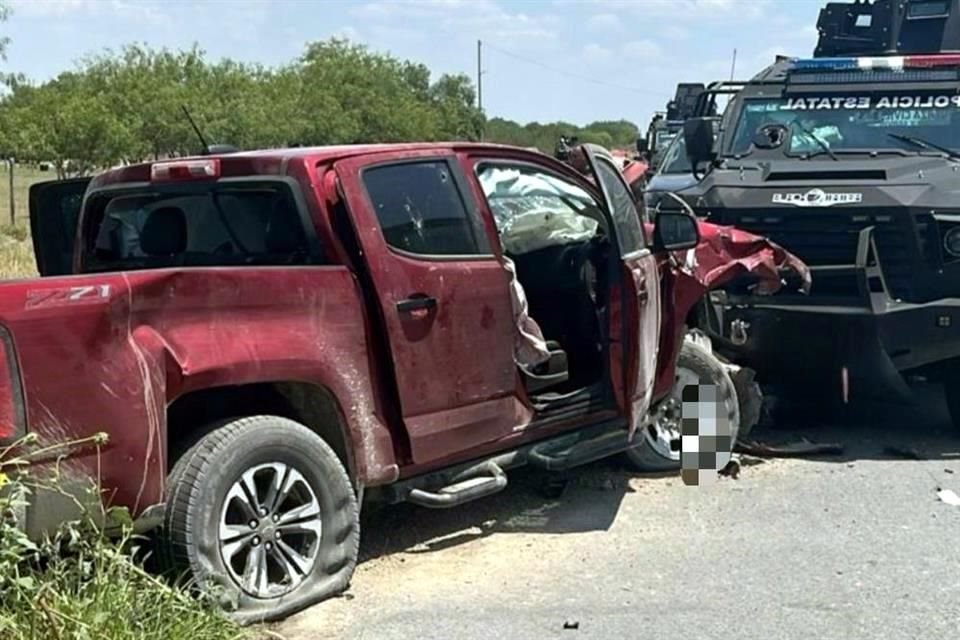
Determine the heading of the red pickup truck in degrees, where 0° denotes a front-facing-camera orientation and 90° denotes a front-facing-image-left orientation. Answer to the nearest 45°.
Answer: approximately 225°

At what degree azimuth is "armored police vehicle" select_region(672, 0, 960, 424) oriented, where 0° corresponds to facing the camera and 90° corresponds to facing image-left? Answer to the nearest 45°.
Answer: approximately 0°

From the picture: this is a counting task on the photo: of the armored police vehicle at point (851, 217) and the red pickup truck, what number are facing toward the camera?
1

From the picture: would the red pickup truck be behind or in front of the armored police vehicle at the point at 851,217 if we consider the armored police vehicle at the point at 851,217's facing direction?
in front

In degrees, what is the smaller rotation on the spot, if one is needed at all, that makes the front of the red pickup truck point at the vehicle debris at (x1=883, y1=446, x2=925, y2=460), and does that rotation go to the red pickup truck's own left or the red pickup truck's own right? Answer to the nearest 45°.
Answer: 0° — it already faces it

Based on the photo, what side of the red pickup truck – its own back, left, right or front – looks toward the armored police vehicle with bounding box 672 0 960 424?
front

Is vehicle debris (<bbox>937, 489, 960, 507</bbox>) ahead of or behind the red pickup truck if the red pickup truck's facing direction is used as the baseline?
ahead
